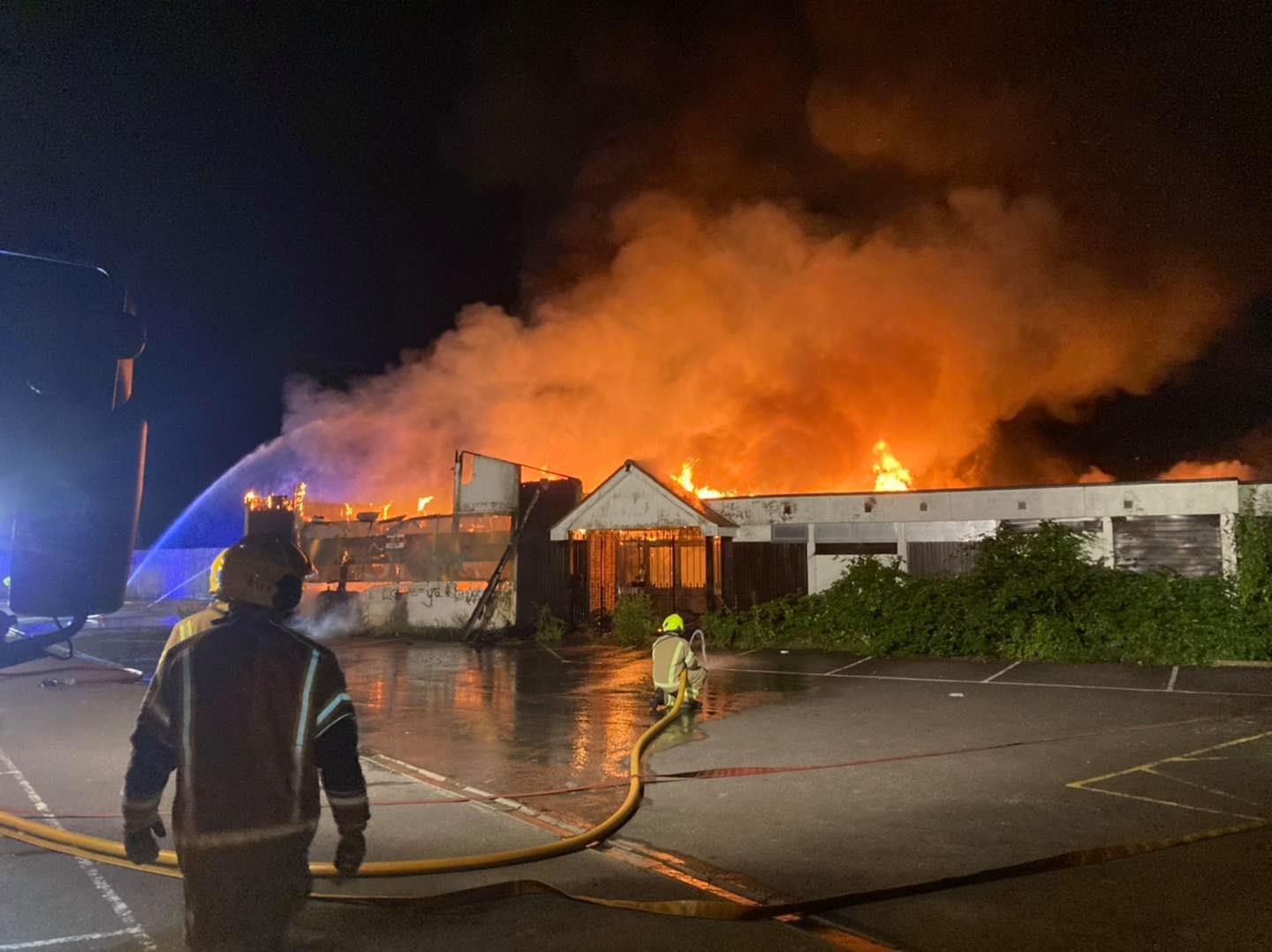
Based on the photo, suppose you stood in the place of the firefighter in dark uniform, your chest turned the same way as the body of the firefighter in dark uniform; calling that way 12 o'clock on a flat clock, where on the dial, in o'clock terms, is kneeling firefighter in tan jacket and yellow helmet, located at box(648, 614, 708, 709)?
The kneeling firefighter in tan jacket and yellow helmet is roughly at 1 o'clock from the firefighter in dark uniform.

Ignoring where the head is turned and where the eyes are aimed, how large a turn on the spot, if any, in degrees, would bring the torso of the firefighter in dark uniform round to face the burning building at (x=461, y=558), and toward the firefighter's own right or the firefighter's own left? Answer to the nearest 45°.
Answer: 0° — they already face it

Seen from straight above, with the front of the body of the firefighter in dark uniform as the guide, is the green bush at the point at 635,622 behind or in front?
in front

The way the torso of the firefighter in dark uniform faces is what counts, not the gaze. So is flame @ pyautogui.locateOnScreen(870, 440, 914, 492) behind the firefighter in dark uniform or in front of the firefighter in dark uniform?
in front

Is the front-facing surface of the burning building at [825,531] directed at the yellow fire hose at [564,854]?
yes

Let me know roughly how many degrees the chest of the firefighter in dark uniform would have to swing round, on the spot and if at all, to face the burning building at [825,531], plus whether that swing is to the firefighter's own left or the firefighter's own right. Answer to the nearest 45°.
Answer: approximately 45° to the firefighter's own right

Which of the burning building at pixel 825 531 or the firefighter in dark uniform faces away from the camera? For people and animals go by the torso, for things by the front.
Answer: the firefighter in dark uniform

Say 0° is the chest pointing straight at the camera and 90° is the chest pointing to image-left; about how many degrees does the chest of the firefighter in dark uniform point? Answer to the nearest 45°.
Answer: approximately 180°

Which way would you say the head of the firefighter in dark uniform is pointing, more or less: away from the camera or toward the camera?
away from the camera

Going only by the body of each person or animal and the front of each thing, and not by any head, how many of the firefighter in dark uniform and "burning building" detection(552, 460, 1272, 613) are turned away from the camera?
1
